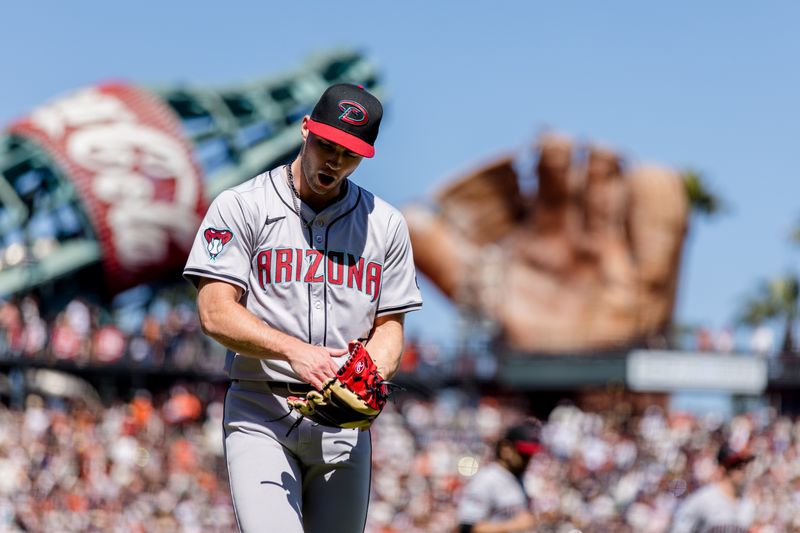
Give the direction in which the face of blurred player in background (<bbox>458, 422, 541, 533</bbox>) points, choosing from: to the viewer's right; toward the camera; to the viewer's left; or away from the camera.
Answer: to the viewer's right

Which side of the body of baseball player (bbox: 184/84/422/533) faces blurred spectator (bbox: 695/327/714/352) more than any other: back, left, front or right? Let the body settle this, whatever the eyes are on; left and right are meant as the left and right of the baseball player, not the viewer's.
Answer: back

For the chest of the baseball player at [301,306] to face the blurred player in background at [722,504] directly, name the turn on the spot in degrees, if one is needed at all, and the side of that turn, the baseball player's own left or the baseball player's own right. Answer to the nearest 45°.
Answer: approximately 135° to the baseball player's own left

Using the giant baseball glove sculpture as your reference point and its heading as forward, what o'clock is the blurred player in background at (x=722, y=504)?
The blurred player in background is roughly at 12 o'clock from the giant baseball glove sculpture.

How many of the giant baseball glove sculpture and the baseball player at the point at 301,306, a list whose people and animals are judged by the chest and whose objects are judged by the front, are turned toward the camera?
2

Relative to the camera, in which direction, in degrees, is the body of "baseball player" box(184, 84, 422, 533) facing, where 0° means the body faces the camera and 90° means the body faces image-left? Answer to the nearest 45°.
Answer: approximately 0°

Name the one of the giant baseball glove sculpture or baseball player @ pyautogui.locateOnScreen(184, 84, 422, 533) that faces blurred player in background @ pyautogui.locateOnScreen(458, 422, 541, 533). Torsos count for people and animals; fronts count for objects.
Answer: the giant baseball glove sculpture

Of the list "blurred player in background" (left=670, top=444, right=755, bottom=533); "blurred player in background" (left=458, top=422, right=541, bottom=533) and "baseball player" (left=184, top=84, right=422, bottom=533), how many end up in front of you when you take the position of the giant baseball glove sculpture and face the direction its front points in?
3

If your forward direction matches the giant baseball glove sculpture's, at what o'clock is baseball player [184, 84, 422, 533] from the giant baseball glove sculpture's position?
The baseball player is roughly at 12 o'clock from the giant baseball glove sculpture.
